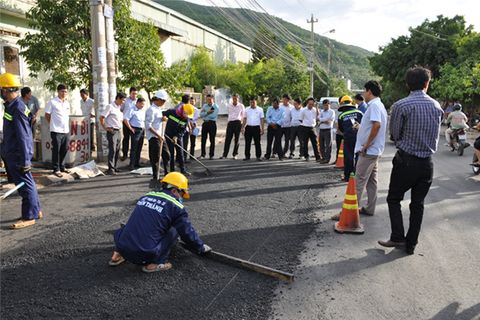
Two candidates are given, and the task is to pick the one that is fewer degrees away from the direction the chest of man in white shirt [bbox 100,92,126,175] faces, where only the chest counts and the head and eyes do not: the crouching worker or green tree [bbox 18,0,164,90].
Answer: the crouching worker

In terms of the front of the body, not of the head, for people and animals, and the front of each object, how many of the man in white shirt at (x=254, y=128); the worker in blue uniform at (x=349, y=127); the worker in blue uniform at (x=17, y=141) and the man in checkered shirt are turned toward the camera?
1

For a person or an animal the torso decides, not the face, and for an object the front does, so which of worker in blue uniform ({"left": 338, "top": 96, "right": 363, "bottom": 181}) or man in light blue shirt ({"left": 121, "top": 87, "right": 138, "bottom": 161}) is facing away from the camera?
the worker in blue uniform

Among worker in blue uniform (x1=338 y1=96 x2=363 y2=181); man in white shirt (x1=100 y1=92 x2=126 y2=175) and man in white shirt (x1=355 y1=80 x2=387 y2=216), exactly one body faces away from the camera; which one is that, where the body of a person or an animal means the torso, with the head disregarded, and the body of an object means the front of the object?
the worker in blue uniform

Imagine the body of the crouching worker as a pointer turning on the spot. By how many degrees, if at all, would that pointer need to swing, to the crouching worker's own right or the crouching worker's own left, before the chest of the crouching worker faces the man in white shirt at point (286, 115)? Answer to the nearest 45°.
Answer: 0° — they already face them

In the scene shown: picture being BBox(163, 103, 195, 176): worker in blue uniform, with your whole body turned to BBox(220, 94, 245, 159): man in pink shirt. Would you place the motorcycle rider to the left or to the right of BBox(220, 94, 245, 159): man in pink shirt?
right

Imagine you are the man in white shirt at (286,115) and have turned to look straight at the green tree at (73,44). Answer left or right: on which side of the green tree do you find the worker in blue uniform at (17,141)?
left

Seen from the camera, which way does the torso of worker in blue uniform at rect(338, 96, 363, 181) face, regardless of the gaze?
away from the camera

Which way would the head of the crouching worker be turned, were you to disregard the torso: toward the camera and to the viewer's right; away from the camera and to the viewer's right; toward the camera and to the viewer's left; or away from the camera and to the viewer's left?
away from the camera and to the viewer's right

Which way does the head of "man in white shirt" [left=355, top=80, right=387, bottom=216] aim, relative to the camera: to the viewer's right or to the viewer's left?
to the viewer's left

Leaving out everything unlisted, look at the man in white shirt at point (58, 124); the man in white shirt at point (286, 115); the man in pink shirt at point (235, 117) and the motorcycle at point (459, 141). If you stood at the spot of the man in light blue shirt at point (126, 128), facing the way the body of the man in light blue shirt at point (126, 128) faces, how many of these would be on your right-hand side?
1

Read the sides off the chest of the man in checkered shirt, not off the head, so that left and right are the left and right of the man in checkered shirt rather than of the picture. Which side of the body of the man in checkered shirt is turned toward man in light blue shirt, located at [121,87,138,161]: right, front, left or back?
front

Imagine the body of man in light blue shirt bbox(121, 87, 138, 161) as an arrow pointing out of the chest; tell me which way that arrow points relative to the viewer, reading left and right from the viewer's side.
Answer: facing the viewer and to the right of the viewer

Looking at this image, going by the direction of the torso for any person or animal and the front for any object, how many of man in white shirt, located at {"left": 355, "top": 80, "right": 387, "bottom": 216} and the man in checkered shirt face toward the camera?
0
